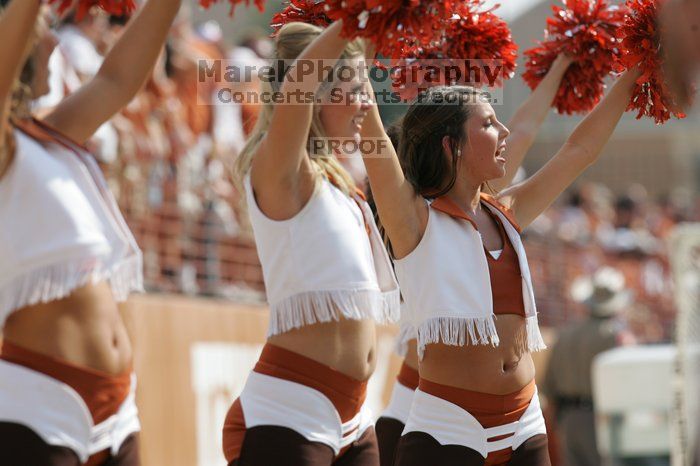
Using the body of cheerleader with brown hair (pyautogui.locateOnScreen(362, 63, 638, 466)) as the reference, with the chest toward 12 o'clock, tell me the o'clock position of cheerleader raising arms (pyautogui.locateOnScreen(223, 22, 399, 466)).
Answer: The cheerleader raising arms is roughly at 4 o'clock from the cheerleader with brown hair.

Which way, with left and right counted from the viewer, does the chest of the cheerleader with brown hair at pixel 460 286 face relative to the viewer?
facing the viewer and to the right of the viewer

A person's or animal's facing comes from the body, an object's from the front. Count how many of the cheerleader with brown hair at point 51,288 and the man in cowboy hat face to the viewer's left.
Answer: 0

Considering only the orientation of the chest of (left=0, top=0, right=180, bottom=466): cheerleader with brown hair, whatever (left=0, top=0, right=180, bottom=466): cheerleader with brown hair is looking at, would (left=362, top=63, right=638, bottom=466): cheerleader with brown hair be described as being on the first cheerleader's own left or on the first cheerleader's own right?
on the first cheerleader's own left

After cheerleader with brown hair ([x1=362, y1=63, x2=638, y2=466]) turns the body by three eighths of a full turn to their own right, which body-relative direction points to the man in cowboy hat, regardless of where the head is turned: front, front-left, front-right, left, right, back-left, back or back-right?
right

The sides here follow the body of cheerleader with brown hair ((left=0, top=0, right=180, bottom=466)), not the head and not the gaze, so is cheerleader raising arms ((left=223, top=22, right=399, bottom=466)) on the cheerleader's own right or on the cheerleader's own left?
on the cheerleader's own left
